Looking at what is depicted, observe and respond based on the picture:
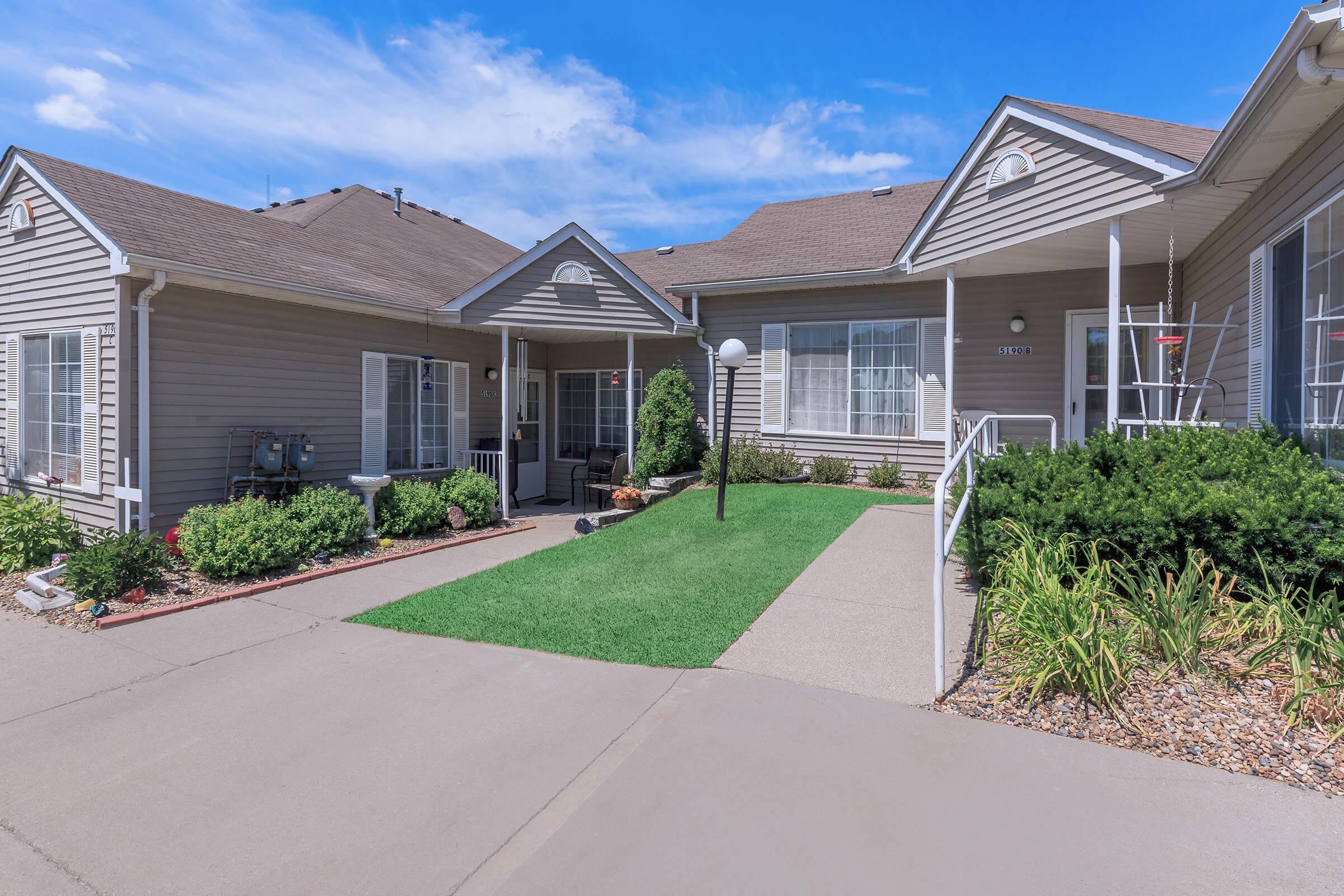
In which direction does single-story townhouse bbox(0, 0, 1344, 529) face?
toward the camera

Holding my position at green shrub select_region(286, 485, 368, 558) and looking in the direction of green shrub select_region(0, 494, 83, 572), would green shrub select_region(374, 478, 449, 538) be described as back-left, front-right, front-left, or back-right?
back-right

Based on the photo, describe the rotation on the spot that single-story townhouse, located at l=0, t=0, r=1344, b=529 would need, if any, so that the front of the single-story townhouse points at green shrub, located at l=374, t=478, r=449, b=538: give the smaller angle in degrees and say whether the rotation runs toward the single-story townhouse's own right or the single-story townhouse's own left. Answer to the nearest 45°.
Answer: approximately 90° to the single-story townhouse's own right

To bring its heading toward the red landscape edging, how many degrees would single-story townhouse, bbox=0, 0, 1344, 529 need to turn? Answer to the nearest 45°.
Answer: approximately 45° to its right

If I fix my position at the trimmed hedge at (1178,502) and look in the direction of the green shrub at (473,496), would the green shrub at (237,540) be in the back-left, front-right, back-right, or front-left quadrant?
front-left
